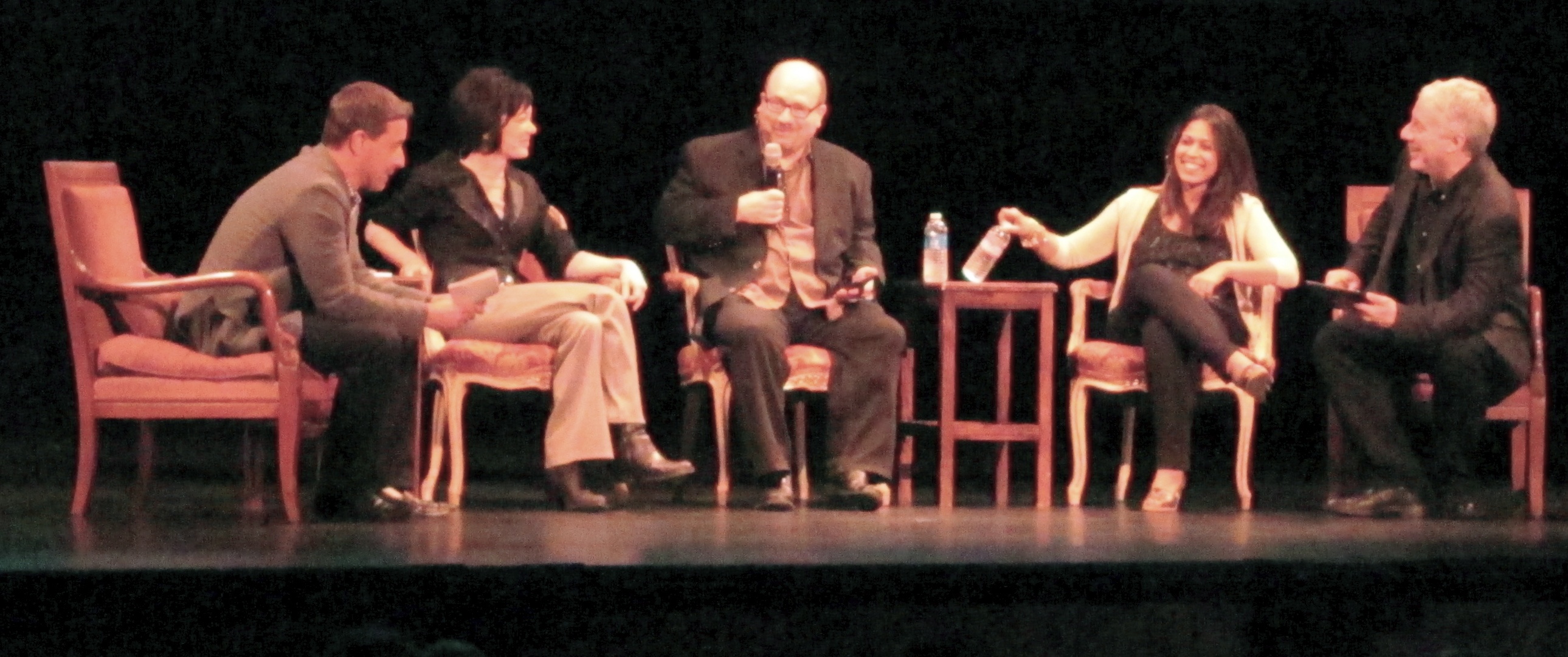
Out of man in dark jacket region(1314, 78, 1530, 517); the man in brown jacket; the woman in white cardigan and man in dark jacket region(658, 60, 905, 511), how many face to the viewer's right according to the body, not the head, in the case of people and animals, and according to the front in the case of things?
1

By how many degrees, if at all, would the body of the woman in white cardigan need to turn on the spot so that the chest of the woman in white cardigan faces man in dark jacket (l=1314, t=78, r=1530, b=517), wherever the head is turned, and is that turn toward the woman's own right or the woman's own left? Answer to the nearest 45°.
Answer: approximately 90° to the woman's own left

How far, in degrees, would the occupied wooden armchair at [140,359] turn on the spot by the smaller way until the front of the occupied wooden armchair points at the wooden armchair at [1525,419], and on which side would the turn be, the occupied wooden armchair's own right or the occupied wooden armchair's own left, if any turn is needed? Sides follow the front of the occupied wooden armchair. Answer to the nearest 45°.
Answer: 0° — it already faces it

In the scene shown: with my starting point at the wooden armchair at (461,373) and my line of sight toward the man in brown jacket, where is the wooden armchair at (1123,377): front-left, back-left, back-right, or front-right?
back-left

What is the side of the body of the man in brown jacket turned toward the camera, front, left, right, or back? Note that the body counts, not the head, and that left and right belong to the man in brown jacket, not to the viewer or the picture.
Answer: right

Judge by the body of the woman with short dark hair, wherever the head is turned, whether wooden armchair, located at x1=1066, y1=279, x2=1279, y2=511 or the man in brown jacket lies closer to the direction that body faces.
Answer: the wooden armchair

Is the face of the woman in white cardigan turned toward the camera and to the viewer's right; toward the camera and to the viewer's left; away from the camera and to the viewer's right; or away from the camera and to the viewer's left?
toward the camera and to the viewer's left

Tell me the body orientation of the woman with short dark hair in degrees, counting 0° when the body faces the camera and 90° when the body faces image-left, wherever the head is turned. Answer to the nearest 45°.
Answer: approximately 315°

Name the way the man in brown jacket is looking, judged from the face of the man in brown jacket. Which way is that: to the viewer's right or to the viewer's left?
to the viewer's right

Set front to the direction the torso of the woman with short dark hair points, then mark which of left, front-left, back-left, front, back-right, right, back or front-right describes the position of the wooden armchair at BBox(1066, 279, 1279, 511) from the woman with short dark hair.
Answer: front-left
